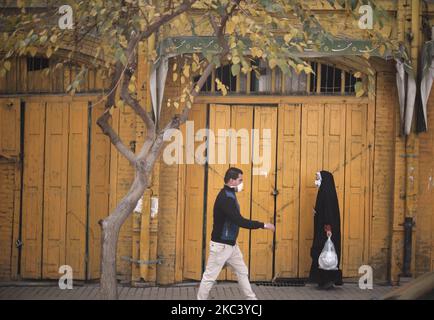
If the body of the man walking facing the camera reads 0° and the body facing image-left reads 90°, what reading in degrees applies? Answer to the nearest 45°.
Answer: approximately 270°

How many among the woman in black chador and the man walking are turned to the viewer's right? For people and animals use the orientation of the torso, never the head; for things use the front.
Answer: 1

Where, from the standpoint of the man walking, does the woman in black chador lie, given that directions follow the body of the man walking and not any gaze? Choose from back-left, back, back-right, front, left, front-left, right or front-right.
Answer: front-left

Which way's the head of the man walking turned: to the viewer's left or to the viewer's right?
to the viewer's right
